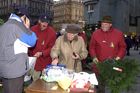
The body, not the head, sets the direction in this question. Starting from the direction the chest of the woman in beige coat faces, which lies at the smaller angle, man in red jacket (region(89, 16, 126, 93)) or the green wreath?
the green wreath

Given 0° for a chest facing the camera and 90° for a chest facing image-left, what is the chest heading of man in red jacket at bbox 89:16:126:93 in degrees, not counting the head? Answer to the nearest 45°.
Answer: approximately 0°

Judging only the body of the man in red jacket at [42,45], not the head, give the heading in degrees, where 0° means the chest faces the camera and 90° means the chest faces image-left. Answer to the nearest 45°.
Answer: approximately 45°

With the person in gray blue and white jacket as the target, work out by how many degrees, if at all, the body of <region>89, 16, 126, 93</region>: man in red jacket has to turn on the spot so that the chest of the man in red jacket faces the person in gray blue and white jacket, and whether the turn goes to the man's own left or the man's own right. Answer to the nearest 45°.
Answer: approximately 45° to the man's own right

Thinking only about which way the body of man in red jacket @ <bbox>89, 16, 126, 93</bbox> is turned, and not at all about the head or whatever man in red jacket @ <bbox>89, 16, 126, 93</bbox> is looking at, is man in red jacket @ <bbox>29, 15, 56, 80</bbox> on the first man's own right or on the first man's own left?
on the first man's own right

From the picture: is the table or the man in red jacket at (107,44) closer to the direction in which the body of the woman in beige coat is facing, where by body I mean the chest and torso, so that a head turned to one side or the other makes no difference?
the table

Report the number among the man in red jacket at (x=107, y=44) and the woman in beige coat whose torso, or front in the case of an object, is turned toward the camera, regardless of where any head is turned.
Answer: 2

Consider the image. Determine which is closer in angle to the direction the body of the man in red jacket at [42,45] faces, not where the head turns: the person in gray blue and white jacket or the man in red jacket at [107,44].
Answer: the person in gray blue and white jacket

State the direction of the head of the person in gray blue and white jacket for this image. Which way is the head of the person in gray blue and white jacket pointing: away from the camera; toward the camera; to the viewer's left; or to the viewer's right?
to the viewer's right

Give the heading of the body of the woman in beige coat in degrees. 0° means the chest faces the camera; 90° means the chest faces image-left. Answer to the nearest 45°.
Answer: approximately 0°
